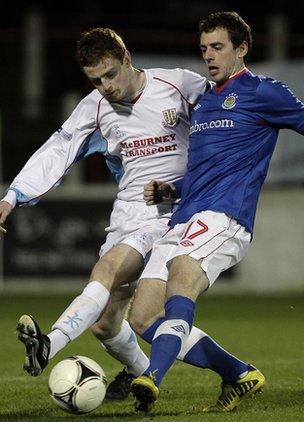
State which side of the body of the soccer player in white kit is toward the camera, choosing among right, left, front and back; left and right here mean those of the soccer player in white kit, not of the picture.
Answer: front

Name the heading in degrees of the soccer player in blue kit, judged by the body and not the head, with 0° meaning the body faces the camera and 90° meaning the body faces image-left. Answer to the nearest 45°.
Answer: approximately 45°

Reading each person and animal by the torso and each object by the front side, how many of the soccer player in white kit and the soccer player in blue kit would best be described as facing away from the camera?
0

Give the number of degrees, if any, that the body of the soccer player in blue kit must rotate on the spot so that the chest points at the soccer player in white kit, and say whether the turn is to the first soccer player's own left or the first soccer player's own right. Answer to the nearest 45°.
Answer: approximately 90° to the first soccer player's own right

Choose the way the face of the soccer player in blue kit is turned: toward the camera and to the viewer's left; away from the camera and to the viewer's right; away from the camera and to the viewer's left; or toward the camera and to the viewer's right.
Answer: toward the camera and to the viewer's left
